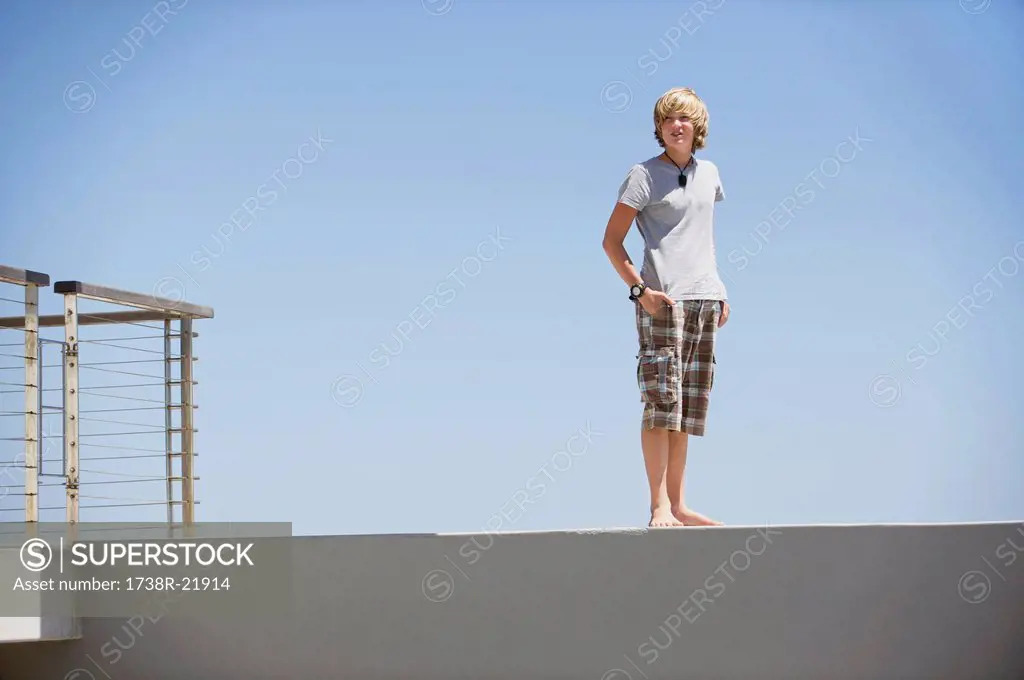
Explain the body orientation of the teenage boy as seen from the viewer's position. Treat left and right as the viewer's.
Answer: facing the viewer and to the right of the viewer
